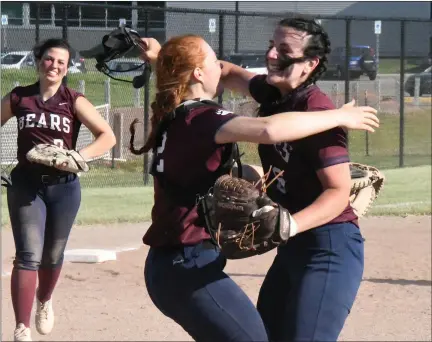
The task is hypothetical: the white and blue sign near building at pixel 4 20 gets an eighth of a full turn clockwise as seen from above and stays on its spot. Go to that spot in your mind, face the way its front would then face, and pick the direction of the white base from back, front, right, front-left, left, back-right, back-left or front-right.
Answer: front-left

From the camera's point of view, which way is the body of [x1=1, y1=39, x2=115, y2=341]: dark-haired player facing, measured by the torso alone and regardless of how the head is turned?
toward the camera

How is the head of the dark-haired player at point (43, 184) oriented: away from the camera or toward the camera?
toward the camera

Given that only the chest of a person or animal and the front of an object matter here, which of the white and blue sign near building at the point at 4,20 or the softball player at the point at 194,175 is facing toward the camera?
the white and blue sign near building

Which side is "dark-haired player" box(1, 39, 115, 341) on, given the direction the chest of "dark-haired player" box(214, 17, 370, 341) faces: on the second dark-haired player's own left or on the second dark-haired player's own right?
on the second dark-haired player's own right

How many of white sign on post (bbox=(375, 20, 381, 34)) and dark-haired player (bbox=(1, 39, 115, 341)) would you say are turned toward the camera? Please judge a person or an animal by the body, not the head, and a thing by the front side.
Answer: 2

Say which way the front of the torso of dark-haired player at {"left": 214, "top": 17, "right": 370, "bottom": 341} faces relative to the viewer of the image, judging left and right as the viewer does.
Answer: facing the viewer and to the left of the viewer

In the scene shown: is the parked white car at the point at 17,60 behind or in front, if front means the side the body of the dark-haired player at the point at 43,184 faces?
behind

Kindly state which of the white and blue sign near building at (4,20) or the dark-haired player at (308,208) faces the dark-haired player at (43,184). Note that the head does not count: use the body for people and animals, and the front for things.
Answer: the white and blue sign near building

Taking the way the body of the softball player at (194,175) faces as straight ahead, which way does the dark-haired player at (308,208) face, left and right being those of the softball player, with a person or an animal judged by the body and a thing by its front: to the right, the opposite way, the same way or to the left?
the opposite way

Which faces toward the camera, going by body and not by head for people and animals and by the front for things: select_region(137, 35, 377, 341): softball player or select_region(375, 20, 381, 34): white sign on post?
the white sign on post

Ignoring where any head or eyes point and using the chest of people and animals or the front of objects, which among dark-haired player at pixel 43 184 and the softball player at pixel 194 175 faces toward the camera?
the dark-haired player

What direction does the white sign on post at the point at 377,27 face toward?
toward the camera

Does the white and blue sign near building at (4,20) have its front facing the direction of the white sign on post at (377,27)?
no

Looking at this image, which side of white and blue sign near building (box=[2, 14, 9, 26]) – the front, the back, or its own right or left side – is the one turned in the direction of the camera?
front

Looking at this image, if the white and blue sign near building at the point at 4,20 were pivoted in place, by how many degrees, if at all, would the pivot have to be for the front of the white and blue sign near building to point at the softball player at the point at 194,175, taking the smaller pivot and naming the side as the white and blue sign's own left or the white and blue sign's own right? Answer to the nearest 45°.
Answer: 0° — it already faces them
